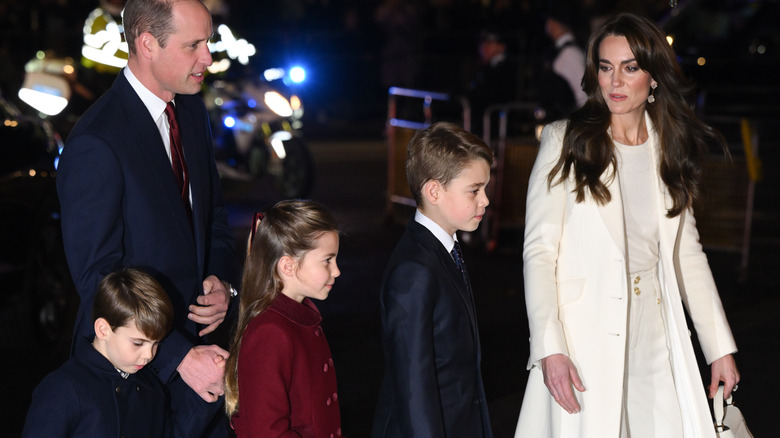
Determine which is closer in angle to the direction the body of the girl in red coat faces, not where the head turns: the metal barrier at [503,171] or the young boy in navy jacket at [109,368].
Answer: the metal barrier

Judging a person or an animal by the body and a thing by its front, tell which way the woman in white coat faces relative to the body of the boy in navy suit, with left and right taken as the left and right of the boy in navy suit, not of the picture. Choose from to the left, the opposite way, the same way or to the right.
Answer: to the right

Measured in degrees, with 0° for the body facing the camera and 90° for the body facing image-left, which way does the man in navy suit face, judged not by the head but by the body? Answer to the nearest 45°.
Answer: approximately 315°

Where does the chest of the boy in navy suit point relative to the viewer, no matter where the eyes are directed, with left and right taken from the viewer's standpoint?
facing to the right of the viewer

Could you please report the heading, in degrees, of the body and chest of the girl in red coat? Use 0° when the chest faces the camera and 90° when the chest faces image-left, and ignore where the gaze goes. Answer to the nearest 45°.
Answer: approximately 270°

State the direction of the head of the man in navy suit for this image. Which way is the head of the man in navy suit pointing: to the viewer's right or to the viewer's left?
to the viewer's right

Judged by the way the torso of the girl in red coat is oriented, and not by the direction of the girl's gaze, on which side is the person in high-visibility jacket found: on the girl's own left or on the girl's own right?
on the girl's own left

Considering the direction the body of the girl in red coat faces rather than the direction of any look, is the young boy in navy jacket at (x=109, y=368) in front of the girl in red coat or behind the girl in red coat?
behind

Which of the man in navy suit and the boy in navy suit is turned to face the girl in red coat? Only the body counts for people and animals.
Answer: the man in navy suit

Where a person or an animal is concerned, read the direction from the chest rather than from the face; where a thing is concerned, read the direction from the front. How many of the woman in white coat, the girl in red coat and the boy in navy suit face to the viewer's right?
2

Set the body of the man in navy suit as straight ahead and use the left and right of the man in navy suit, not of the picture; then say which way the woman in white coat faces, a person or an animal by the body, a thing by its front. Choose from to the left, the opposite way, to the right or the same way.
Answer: to the right

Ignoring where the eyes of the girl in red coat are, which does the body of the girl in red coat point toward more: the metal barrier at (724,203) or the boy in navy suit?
the boy in navy suit

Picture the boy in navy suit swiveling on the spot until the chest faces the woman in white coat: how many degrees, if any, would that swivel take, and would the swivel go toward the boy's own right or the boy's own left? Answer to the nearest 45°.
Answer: approximately 45° to the boy's own left

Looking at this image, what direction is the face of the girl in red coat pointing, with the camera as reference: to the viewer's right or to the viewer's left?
to the viewer's right

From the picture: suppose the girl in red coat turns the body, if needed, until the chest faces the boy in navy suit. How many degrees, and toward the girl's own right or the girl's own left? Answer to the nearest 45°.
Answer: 0° — they already face them
